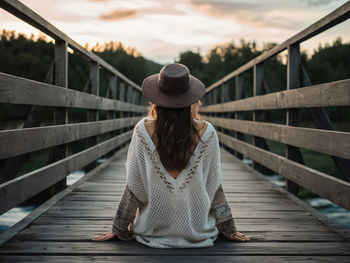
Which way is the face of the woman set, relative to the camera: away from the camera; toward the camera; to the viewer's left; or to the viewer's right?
away from the camera

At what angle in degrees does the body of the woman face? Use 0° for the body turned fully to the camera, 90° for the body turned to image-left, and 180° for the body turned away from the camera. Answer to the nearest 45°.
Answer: approximately 180°
